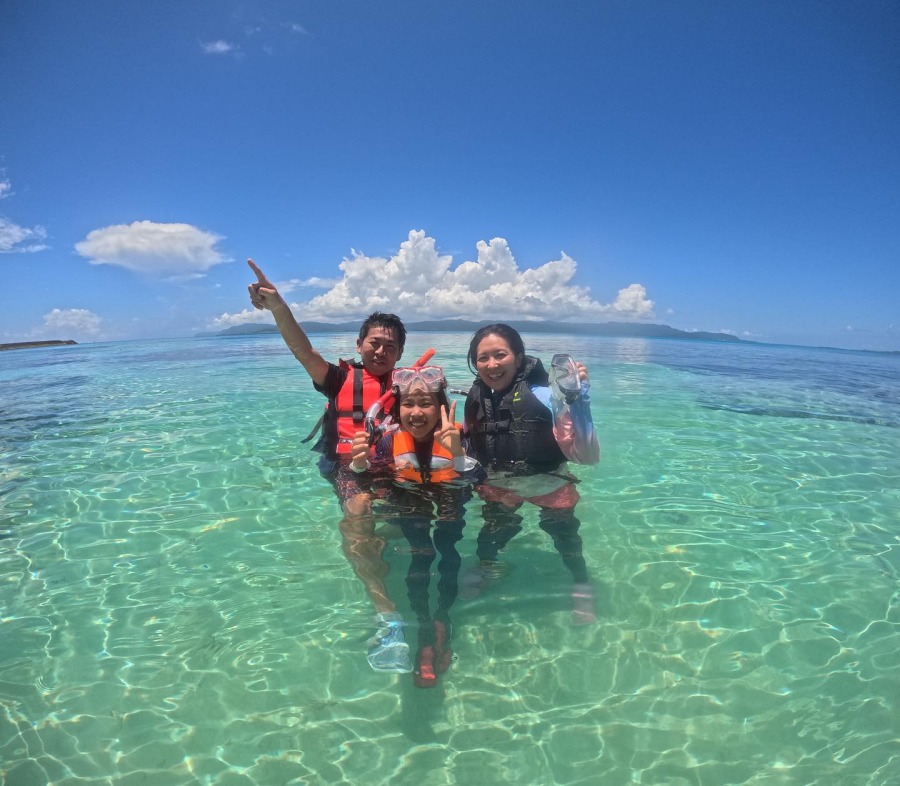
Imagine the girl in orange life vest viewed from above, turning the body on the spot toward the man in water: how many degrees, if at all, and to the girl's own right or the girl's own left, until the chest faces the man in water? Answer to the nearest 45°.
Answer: approximately 135° to the girl's own right

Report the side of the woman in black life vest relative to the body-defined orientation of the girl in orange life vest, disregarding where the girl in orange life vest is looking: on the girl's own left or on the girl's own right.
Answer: on the girl's own left

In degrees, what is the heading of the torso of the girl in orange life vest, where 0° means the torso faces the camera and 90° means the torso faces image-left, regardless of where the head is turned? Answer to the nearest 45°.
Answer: approximately 0°
